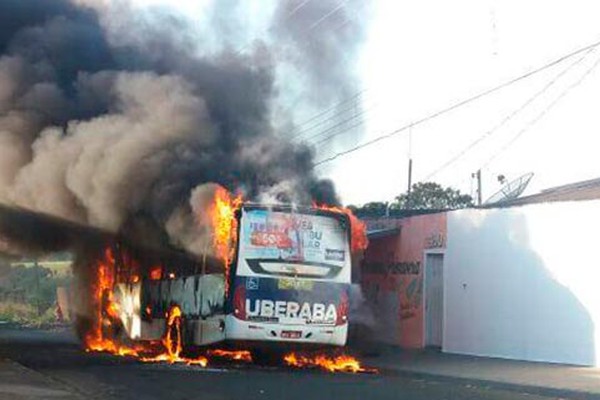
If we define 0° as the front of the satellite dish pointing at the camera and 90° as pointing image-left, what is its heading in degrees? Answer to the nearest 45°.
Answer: approximately 90°

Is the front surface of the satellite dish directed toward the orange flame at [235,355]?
no

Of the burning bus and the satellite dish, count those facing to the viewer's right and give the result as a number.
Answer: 0

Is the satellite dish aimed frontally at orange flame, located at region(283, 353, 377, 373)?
no
